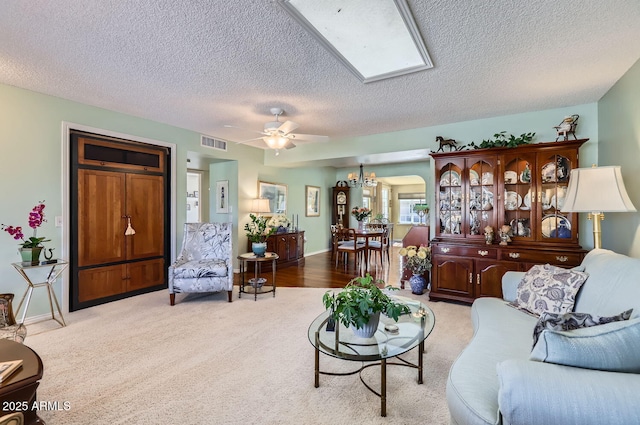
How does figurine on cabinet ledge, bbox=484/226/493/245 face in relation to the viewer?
toward the camera

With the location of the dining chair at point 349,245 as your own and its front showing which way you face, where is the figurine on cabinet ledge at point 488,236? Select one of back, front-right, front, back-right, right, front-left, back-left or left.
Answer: right

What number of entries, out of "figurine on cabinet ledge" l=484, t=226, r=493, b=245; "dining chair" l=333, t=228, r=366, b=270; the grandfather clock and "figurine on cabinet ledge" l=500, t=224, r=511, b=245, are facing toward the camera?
3

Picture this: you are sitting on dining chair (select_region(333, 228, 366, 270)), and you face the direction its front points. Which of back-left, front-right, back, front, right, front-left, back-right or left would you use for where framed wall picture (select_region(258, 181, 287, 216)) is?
back-left

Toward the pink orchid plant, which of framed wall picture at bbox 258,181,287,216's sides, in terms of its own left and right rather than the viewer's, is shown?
right

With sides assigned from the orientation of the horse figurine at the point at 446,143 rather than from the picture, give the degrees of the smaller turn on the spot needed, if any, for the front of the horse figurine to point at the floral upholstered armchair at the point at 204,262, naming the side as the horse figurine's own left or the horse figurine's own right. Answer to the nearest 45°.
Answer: approximately 45° to the horse figurine's own left

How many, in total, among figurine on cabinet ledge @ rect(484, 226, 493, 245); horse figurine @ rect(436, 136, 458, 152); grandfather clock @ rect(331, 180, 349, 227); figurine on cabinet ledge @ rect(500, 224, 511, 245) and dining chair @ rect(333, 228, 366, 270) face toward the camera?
3

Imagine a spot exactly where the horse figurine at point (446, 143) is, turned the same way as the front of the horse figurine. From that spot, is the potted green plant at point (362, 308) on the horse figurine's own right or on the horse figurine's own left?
on the horse figurine's own left

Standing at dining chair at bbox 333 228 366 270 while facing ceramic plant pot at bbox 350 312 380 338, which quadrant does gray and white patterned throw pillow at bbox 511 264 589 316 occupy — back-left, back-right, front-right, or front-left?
front-left

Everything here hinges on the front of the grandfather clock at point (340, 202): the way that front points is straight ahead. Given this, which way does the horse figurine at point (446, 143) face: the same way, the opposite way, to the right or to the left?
to the right

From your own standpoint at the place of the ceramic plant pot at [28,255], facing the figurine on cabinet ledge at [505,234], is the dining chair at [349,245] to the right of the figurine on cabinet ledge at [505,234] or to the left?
left

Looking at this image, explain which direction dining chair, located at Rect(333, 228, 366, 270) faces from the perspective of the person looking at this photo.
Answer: facing away from the viewer and to the right of the viewer

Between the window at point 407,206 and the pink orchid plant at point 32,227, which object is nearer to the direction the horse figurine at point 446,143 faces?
the pink orchid plant

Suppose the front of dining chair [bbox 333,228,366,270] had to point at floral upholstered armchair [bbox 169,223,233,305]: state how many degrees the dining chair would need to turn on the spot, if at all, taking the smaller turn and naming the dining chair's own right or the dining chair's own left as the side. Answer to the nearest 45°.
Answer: approximately 180°

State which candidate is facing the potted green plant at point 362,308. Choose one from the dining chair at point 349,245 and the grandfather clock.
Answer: the grandfather clock

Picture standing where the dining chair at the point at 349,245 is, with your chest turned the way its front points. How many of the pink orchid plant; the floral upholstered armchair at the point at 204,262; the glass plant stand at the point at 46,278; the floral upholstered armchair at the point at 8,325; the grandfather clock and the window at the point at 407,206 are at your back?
4

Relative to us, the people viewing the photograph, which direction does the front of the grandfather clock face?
facing the viewer

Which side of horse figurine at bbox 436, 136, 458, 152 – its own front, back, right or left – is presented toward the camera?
left

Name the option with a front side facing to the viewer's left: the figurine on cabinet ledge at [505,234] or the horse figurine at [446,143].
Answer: the horse figurine

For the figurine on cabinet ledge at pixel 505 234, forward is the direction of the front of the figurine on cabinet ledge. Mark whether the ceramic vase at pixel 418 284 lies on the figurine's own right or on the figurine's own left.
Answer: on the figurine's own right

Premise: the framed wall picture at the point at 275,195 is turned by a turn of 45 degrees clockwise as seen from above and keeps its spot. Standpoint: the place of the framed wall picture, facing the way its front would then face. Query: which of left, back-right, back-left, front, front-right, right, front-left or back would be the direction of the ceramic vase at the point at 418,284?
front-left
